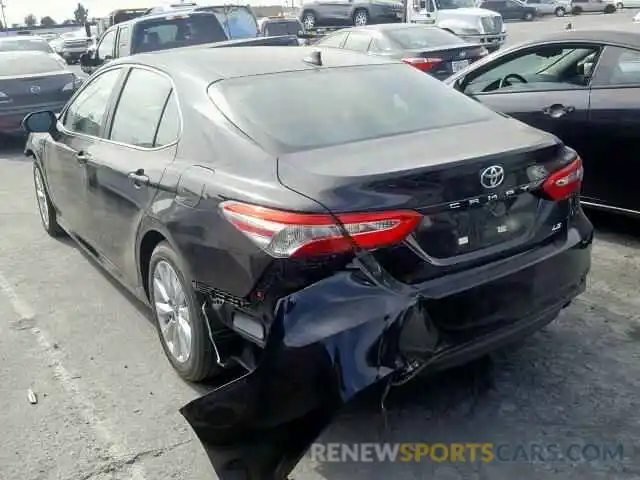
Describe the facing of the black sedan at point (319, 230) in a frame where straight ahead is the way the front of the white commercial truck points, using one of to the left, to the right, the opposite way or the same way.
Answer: the opposite way

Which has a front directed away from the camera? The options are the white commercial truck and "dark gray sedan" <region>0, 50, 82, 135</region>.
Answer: the dark gray sedan

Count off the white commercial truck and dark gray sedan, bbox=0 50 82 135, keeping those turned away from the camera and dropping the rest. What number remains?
1

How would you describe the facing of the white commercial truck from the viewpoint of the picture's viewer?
facing the viewer and to the right of the viewer

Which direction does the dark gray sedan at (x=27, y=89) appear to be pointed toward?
away from the camera

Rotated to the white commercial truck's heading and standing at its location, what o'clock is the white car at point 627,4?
The white car is roughly at 8 o'clock from the white commercial truck.

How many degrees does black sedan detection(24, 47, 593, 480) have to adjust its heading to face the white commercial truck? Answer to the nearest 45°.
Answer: approximately 45° to its right

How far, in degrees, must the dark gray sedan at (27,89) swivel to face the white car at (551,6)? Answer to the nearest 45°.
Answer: approximately 45° to its right

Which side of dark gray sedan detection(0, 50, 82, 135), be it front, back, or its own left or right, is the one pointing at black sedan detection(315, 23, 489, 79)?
right

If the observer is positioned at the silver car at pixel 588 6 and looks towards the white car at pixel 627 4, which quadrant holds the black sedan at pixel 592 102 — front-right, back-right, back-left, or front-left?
back-right

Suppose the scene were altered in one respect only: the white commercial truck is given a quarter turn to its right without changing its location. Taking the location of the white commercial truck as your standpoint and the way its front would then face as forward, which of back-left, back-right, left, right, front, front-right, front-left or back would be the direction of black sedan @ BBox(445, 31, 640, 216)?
front-left

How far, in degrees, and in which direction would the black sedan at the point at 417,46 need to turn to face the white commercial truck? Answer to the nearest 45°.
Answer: approximately 45° to its right
